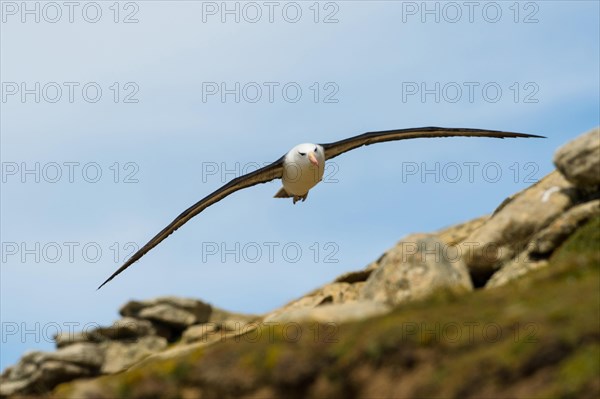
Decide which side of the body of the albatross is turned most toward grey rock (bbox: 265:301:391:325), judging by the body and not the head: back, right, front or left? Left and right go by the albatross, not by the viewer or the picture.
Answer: front

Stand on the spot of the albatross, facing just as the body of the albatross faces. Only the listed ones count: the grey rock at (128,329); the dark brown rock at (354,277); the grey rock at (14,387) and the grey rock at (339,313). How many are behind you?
0

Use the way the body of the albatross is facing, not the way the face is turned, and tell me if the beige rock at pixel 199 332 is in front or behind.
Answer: in front

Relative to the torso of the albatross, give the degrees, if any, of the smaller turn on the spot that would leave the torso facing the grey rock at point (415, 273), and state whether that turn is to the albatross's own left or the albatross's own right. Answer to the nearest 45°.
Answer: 0° — it already faces it

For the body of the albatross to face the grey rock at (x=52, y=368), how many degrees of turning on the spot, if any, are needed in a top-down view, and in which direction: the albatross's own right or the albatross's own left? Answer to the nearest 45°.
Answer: approximately 45° to the albatross's own right

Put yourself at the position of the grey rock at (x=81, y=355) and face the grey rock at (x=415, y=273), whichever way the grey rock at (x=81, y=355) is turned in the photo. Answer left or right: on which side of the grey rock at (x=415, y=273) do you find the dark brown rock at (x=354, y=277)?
left

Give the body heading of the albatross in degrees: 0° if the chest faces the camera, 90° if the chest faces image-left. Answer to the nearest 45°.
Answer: approximately 0°

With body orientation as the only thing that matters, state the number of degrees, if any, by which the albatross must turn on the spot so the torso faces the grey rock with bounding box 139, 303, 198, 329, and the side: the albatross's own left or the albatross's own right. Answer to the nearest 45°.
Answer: approximately 180°

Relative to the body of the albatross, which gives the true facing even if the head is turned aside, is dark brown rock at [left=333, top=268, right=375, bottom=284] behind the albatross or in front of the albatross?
in front
